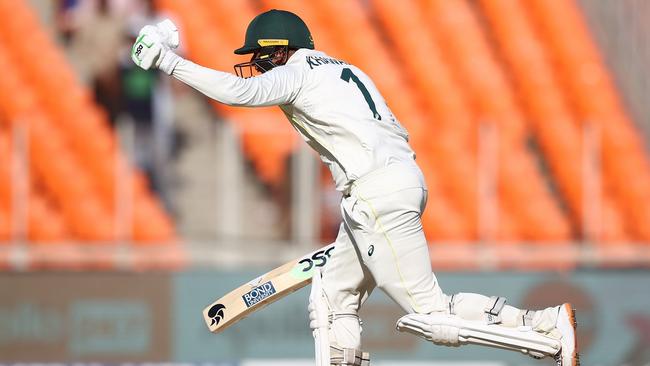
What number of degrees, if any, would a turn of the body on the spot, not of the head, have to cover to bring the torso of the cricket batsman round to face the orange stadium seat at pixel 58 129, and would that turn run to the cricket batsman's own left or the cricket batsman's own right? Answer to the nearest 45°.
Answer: approximately 45° to the cricket batsman's own right

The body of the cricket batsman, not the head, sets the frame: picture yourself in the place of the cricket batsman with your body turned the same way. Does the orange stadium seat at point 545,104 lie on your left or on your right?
on your right

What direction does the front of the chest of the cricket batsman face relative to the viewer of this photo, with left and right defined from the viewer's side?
facing to the left of the viewer
